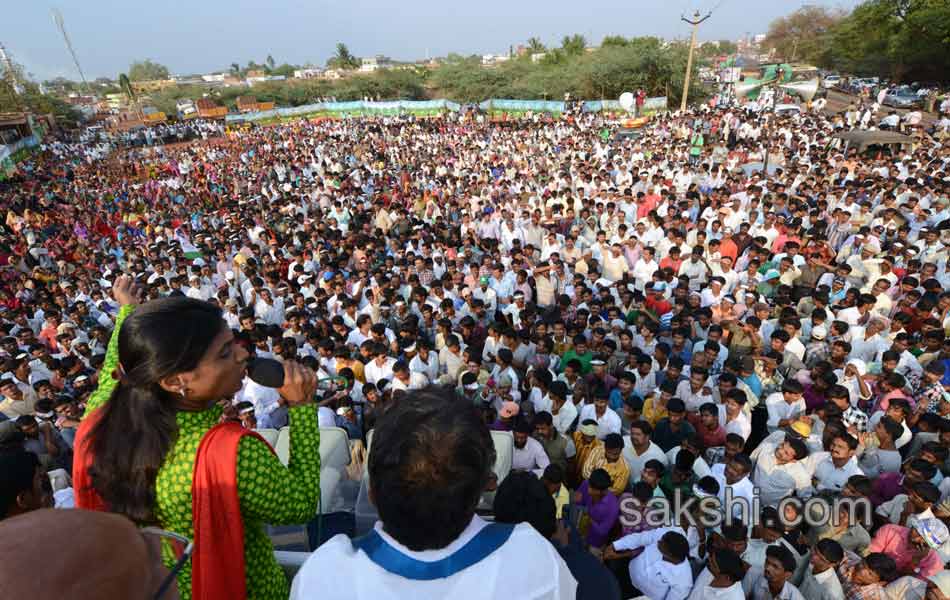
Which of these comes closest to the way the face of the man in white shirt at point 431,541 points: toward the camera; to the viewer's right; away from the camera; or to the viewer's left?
away from the camera

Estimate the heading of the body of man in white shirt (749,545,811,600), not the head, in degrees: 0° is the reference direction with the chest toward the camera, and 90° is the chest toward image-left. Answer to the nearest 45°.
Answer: approximately 45°

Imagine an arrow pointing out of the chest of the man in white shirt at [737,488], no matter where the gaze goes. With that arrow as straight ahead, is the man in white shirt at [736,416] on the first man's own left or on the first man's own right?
on the first man's own right

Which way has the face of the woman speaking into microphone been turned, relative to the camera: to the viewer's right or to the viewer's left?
to the viewer's right

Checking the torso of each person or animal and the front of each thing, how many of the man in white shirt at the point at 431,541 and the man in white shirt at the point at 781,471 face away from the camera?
1

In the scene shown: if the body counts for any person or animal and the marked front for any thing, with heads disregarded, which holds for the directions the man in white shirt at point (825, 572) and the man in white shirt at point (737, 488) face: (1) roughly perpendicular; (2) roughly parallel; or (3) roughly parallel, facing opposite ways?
roughly parallel

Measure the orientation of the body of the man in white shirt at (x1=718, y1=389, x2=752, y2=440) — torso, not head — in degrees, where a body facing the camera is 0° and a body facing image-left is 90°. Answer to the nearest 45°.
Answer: approximately 45°

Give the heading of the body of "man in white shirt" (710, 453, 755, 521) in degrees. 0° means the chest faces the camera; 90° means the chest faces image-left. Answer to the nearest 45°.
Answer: approximately 45°

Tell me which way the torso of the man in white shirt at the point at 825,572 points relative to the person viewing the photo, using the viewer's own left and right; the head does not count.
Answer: facing the viewer and to the left of the viewer

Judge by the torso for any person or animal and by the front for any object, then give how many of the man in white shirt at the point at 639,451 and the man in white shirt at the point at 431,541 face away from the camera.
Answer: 1

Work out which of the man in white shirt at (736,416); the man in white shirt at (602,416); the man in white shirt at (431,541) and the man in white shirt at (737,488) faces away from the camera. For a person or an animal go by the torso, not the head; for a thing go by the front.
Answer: the man in white shirt at (431,541)

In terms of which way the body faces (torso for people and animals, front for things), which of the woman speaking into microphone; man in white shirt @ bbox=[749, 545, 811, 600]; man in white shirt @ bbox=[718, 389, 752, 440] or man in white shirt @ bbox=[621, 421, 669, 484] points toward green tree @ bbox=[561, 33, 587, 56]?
the woman speaking into microphone

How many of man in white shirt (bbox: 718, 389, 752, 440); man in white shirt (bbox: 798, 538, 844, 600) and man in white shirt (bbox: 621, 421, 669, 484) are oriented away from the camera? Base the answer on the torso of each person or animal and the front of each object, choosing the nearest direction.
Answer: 0

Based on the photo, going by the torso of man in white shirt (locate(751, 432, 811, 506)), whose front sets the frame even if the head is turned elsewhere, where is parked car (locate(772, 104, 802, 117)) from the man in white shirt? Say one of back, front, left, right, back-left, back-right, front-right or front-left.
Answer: back-right

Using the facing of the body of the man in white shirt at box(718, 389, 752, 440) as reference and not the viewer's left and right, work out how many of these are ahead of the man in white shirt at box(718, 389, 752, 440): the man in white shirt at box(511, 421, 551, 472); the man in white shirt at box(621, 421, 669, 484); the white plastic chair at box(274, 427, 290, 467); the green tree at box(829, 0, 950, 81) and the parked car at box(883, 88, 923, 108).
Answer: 3

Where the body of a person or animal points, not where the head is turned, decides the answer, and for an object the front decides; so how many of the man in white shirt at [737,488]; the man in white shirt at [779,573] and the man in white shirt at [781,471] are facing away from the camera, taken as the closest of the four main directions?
0

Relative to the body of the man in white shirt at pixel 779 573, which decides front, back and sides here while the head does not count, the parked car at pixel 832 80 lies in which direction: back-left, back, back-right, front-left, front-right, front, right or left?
back-right

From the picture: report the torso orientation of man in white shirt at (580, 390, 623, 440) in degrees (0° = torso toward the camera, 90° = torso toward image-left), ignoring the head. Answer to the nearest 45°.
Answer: approximately 45°

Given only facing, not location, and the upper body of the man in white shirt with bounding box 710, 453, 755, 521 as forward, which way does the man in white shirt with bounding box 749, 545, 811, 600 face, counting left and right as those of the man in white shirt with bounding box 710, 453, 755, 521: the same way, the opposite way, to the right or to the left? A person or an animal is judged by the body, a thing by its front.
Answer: the same way
